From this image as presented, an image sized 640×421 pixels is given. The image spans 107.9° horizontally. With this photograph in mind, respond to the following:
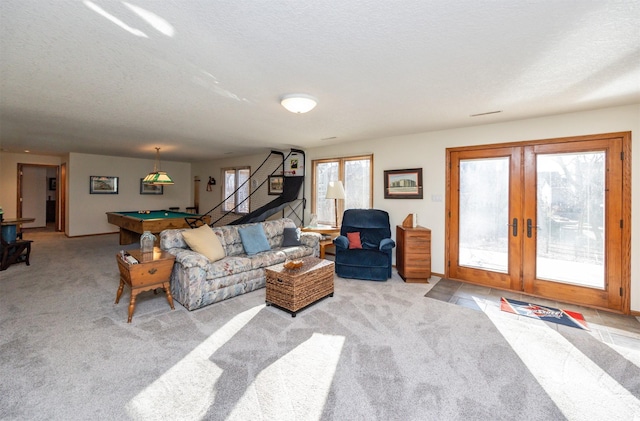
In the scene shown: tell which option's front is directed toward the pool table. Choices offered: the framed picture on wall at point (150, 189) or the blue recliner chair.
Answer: the framed picture on wall

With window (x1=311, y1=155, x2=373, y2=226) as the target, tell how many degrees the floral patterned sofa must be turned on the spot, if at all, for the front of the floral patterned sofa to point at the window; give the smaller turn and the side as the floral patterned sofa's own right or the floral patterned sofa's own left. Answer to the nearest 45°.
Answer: approximately 90° to the floral patterned sofa's own left

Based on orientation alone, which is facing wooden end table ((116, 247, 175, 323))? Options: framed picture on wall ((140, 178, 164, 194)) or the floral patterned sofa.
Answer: the framed picture on wall

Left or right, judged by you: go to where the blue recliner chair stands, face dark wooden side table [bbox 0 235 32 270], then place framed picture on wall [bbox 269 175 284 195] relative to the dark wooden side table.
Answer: right

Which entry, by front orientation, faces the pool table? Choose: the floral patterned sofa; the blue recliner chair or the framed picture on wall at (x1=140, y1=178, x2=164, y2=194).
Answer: the framed picture on wall

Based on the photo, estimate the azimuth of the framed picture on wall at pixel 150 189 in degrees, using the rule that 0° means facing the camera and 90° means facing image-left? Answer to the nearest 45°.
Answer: approximately 0°

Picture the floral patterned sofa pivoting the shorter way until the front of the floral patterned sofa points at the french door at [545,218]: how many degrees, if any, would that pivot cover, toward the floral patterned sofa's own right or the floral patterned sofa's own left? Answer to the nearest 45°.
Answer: approximately 45° to the floral patterned sofa's own left

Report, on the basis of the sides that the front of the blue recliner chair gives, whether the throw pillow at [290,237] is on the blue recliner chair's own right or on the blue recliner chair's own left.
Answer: on the blue recliner chair's own right

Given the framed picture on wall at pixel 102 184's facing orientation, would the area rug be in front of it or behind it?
in front

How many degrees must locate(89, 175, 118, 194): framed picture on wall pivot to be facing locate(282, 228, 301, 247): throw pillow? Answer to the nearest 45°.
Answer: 0° — it already faces it

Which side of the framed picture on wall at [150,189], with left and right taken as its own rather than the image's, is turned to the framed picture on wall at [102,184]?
right

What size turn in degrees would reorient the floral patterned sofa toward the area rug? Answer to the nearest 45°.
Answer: approximately 45° to its left

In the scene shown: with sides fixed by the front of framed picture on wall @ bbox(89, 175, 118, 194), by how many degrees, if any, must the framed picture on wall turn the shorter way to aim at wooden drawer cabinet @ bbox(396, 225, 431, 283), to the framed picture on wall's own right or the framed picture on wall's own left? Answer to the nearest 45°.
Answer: approximately 45° to the framed picture on wall's own left
